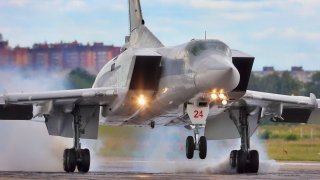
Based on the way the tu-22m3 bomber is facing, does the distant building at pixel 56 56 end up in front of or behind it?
behind

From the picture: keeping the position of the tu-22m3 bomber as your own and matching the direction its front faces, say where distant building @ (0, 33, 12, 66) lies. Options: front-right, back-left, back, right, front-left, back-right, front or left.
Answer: back-right

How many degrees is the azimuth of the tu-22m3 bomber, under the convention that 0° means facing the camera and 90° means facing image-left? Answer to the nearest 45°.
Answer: approximately 0°
